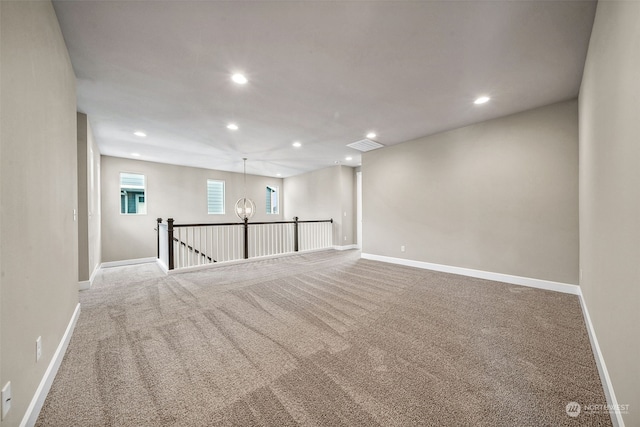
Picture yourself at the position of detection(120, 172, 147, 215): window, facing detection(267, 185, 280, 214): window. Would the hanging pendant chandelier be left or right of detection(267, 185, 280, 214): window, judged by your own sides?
right

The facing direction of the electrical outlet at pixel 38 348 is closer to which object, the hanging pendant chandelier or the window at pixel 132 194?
the hanging pendant chandelier

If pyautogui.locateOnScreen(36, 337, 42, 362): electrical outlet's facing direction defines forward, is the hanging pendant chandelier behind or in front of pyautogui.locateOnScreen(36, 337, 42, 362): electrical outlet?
in front

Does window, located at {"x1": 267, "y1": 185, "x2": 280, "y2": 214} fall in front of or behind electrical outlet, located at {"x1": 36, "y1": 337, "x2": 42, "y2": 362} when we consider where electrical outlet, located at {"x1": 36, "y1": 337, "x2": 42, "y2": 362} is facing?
in front

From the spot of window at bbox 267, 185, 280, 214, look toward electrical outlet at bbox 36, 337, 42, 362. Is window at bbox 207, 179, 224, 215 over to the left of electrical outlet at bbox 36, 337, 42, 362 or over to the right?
right

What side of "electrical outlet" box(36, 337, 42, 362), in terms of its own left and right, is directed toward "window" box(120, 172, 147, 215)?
left

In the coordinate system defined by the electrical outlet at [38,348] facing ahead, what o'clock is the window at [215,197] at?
The window is roughly at 10 o'clock from the electrical outlet.

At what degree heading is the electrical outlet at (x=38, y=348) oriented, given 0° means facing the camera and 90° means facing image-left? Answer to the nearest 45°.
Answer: approximately 270°
